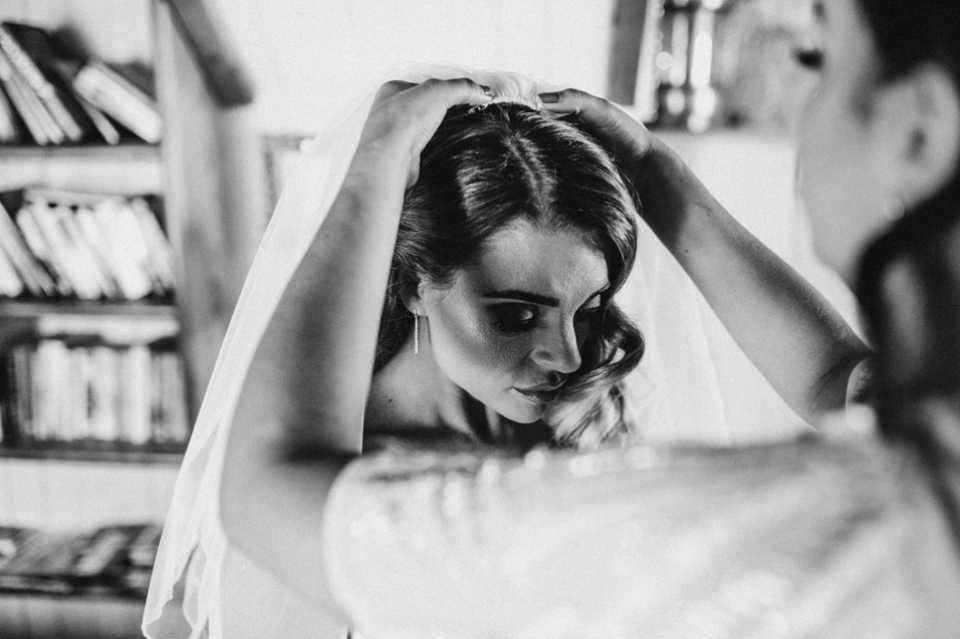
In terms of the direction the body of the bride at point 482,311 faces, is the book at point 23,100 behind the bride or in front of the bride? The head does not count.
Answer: behind

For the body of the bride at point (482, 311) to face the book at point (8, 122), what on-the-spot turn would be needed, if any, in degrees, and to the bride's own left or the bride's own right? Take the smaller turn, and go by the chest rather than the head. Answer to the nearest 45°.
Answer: approximately 180°

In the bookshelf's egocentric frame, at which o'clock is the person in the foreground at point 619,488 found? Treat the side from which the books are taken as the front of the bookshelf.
The person in the foreground is roughly at 12 o'clock from the bookshelf.

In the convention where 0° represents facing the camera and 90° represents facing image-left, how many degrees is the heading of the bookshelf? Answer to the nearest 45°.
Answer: approximately 0°

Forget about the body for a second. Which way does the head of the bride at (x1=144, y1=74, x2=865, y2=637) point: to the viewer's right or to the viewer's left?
to the viewer's right
